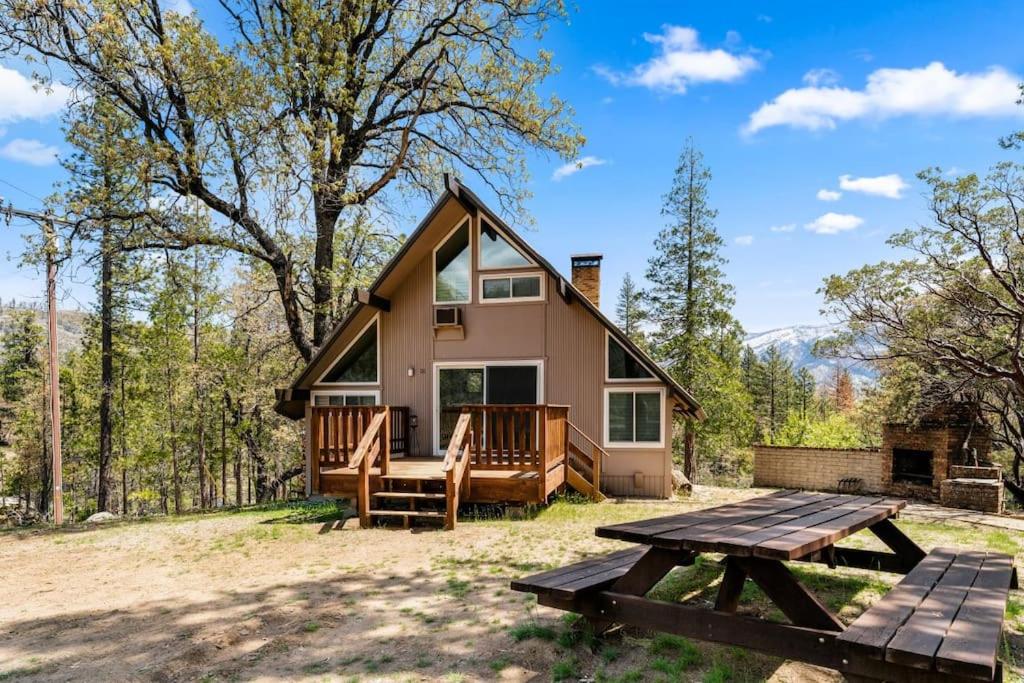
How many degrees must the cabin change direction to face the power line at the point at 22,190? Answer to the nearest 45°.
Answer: approximately 90° to its right

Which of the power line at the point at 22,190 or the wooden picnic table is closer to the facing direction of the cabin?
the wooden picnic table

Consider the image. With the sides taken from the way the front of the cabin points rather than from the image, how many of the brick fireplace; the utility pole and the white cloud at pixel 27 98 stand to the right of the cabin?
2

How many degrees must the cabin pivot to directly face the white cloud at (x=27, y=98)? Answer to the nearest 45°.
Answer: approximately 90° to its right

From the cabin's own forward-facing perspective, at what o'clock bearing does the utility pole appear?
The utility pole is roughly at 3 o'clock from the cabin.

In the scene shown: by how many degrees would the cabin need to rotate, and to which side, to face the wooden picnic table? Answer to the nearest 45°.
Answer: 0° — it already faces it

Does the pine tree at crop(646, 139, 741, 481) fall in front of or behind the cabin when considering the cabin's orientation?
behind

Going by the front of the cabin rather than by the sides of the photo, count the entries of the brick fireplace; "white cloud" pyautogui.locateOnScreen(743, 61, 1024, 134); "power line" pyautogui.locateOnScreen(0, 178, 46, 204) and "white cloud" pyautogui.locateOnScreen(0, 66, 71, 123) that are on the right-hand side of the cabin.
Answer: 2

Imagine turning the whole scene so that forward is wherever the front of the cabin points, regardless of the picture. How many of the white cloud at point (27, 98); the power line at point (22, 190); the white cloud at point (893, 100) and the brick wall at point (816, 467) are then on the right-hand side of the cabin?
2

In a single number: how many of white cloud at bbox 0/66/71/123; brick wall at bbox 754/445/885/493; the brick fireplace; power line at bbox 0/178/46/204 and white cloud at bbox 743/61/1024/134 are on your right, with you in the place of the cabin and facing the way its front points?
2

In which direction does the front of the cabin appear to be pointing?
toward the camera
